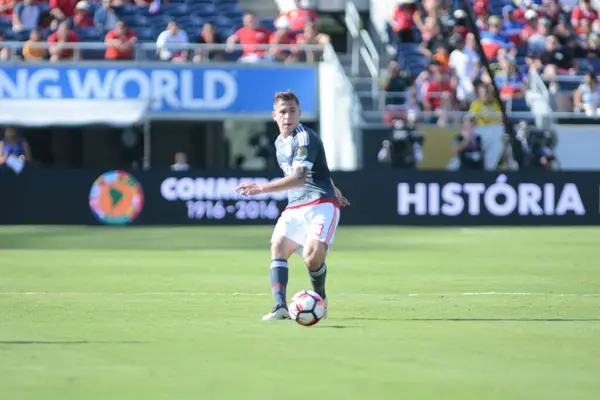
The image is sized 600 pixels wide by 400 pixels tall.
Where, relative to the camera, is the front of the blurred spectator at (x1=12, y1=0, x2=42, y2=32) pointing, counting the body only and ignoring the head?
toward the camera

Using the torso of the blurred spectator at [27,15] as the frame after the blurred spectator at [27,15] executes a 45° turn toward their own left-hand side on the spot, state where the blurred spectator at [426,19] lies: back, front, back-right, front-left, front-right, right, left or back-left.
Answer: front-left

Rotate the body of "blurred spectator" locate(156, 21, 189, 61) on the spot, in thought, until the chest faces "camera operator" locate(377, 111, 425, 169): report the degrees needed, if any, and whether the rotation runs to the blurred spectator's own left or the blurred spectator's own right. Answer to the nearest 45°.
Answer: approximately 90° to the blurred spectator's own left

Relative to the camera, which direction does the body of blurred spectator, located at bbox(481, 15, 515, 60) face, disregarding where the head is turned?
toward the camera

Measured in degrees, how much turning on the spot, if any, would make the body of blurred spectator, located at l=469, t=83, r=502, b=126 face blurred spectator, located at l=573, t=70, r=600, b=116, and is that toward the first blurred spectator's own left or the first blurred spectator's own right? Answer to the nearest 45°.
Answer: approximately 90° to the first blurred spectator's own left

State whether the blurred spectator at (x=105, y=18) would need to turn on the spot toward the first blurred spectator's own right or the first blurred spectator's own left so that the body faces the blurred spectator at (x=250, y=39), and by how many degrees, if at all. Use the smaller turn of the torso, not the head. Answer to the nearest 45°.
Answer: approximately 90° to the first blurred spectator's own left

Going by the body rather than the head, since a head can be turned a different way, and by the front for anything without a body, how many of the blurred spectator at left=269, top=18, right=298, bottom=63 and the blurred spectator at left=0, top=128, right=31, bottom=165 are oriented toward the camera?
2

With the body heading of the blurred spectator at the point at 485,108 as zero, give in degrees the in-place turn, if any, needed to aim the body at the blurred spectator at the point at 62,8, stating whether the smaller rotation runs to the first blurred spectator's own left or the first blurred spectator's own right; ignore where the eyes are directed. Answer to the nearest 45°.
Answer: approximately 90° to the first blurred spectator's own right

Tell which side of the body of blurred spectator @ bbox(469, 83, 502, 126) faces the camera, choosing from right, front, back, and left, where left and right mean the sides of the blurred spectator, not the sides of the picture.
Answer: front

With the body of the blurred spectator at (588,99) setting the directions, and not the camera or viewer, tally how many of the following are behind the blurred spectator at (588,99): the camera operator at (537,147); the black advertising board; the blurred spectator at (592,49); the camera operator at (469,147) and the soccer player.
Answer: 1

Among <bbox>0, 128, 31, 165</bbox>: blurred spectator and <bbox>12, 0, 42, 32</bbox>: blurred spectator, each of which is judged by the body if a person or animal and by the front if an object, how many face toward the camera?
2

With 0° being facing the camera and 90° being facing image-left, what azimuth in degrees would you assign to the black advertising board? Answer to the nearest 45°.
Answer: approximately 0°

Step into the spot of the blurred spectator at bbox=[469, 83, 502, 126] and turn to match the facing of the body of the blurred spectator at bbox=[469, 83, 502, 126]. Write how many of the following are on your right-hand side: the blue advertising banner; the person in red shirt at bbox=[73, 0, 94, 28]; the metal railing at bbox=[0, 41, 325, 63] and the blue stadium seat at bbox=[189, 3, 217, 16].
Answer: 4

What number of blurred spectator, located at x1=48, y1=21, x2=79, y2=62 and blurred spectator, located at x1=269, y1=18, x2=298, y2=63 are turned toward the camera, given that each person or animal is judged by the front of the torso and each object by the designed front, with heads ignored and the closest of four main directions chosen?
2

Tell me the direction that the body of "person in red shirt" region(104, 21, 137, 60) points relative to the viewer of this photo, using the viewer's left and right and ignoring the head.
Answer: facing the viewer

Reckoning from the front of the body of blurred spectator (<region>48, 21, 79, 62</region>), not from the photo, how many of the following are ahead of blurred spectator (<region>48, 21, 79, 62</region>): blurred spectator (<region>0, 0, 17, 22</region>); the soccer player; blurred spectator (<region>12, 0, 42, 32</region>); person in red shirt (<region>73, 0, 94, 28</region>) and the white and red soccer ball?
2
